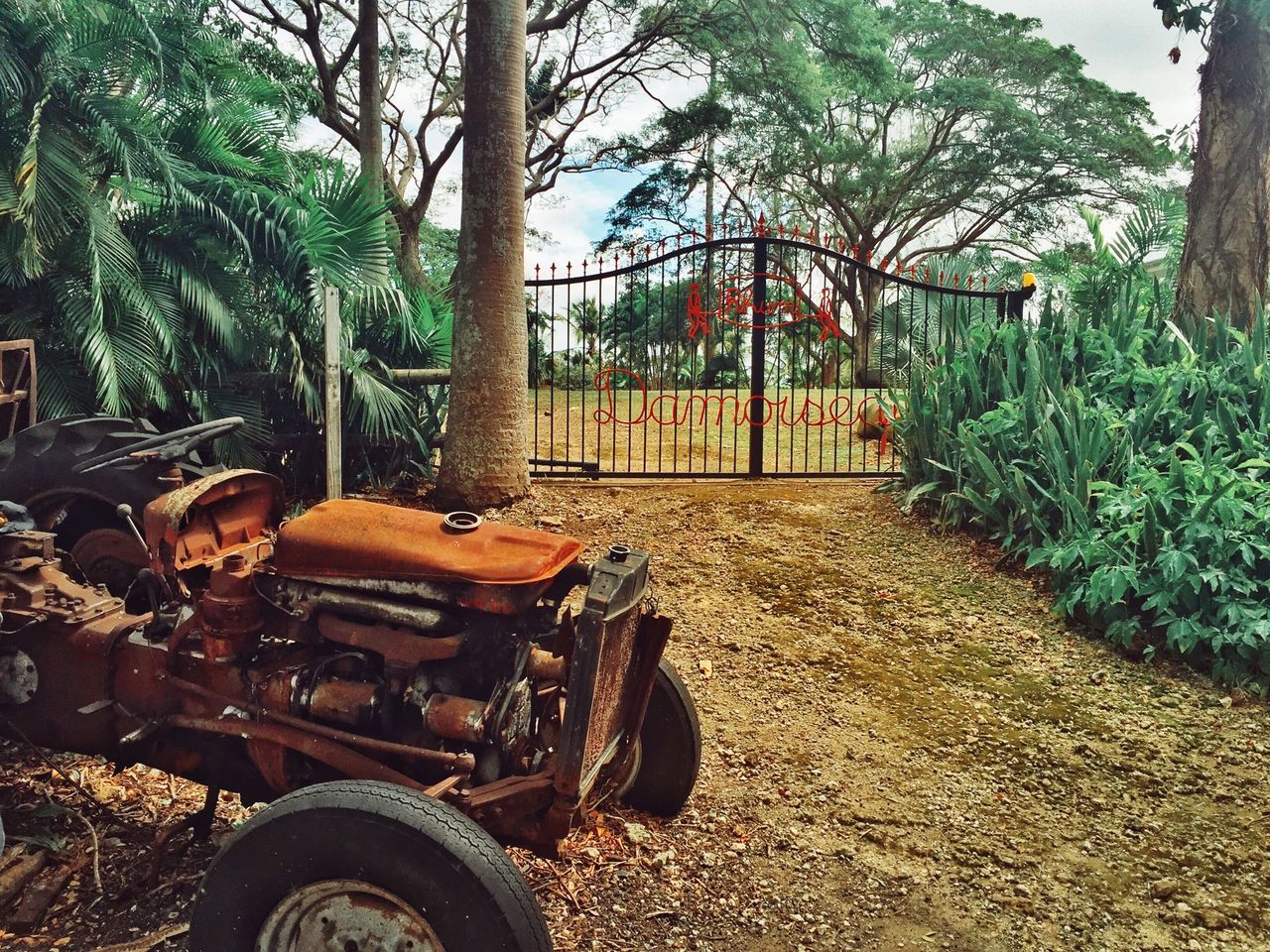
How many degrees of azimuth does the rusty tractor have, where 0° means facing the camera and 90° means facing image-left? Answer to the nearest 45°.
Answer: approximately 315°

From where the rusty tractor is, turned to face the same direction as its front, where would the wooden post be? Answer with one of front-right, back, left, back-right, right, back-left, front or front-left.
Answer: back-left

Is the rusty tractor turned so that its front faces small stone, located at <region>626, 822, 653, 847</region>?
no

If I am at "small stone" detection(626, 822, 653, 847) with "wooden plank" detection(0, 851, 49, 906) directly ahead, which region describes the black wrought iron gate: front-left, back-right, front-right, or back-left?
back-right

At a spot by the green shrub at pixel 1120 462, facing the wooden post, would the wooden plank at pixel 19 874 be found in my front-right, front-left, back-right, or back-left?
front-left

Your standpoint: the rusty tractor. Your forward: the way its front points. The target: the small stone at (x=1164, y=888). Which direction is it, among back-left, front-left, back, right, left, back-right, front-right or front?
front-left

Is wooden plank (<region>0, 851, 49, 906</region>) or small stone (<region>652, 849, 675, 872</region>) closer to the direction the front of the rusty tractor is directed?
the small stone

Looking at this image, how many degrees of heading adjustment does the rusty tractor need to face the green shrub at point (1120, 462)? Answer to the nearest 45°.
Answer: approximately 90° to its left

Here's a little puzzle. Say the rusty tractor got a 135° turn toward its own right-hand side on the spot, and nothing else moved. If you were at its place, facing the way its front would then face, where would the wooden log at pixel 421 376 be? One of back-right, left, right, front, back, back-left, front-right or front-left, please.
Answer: right

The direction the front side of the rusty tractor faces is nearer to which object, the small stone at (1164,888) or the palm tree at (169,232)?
the small stone

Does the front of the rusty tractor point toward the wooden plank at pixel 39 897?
no

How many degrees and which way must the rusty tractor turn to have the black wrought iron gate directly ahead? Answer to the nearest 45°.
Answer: approximately 90° to its left

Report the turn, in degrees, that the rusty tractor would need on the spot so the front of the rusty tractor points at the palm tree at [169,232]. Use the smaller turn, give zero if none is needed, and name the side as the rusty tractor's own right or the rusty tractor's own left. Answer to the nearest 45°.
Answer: approximately 135° to the rusty tractor's own left

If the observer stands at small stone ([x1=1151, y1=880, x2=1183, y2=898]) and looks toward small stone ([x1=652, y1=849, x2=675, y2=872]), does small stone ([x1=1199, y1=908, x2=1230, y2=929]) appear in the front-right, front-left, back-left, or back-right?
back-left
